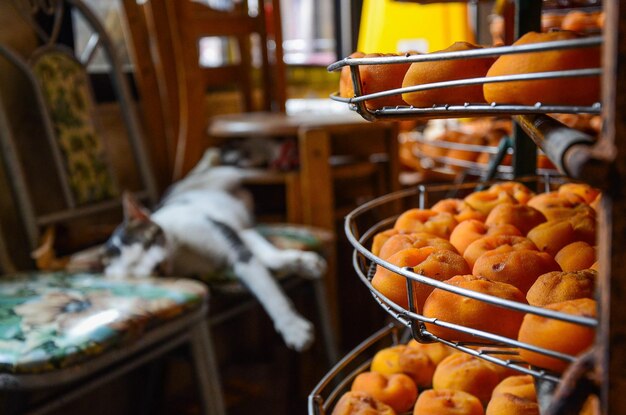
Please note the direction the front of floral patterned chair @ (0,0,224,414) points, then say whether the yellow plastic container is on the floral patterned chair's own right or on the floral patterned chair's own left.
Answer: on the floral patterned chair's own left

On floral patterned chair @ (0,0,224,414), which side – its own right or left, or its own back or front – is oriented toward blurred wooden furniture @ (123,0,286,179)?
left

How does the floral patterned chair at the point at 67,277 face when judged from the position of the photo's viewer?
facing the viewer and to the right of the viewer
